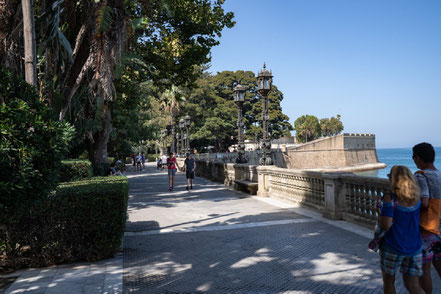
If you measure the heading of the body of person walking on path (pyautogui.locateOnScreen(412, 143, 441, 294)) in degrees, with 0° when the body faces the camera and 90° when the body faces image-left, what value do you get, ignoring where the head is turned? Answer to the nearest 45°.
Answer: approximately 135°

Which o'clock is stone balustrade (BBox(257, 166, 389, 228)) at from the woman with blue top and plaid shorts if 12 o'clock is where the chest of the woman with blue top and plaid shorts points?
The stone balustrade is roughly at 1 o'clock from the woman with blue top and plaid shorts.

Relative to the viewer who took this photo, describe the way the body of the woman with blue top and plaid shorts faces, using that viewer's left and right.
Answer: facing away from the viewer and to the left of the viewer

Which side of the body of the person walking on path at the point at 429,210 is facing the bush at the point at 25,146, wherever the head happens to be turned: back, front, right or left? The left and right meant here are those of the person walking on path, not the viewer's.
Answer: left

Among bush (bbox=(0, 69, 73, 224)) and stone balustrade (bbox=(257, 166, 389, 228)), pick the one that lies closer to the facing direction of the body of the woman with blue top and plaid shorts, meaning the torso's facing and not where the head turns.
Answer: the stone balustrade

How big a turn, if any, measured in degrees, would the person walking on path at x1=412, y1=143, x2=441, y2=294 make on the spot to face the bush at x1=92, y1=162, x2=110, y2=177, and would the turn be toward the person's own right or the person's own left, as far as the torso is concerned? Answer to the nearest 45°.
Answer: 0° — they already face it
